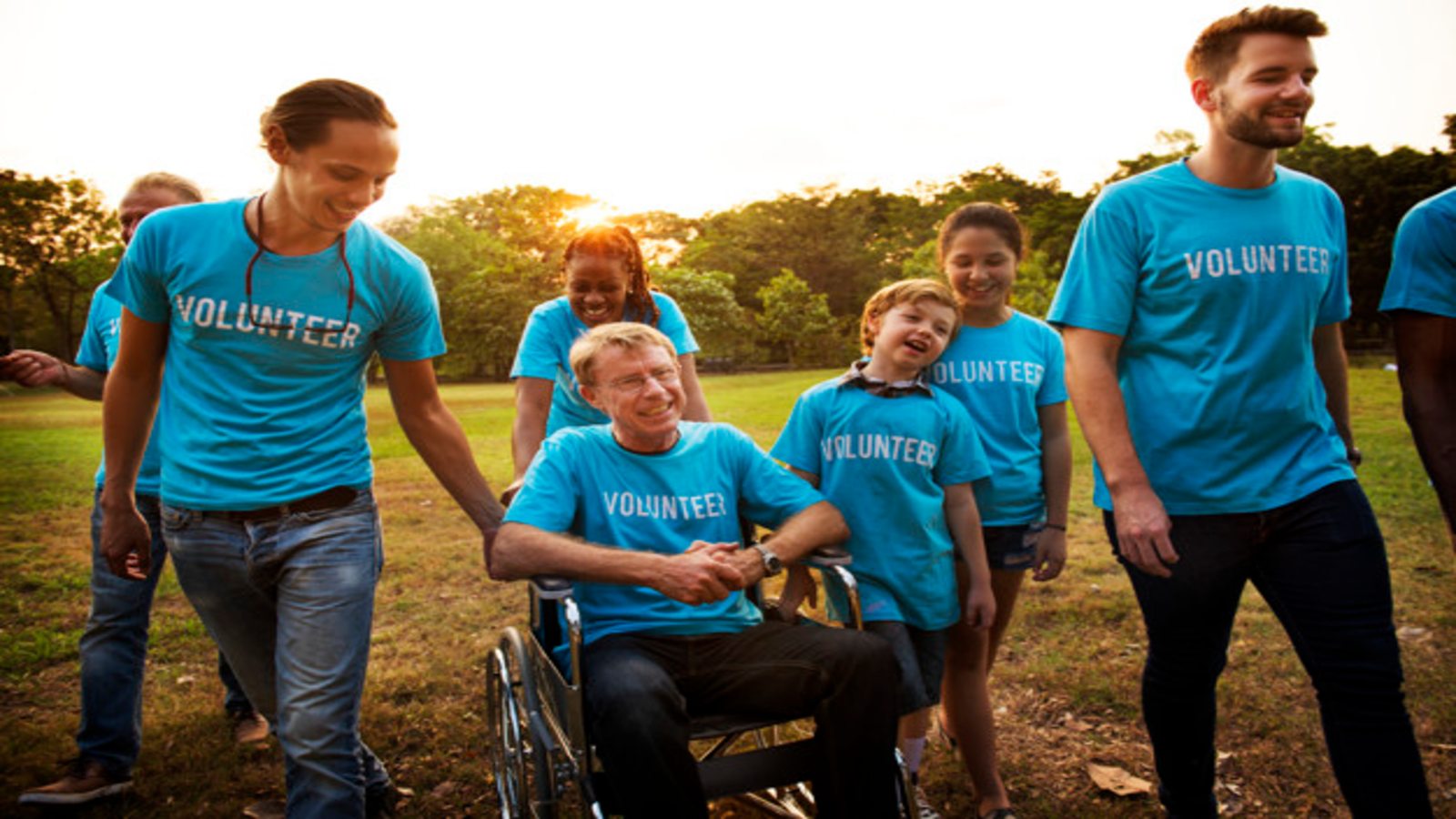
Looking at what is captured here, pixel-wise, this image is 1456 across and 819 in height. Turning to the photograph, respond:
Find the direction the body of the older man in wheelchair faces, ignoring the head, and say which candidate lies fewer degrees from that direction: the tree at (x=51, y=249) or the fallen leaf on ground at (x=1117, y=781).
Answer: the fallen leaf on ground

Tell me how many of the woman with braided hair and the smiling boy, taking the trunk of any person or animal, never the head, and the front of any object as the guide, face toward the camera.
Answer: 2

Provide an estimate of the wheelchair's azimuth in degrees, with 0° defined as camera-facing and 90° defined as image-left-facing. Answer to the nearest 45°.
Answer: approximately 315°

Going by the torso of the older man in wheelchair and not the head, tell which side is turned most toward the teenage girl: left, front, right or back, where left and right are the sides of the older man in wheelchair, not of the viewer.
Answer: left

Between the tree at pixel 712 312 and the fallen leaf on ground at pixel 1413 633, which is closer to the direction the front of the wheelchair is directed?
the fallen leaf on ground

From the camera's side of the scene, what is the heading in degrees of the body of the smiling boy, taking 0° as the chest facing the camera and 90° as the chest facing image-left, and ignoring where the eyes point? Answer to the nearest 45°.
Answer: approximately 0°

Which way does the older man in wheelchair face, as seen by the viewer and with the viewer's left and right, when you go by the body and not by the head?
facing the viewer and to the right of the viewer

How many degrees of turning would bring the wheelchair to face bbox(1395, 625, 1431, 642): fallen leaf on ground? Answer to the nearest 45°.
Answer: approximately 90° to its left

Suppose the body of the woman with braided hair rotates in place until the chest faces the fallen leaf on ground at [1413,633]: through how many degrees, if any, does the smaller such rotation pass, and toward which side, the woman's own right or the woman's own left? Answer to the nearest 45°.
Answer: approximately 90° to the woman's own left

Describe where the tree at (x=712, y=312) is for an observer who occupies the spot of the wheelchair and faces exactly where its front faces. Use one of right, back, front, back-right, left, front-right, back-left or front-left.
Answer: back-left

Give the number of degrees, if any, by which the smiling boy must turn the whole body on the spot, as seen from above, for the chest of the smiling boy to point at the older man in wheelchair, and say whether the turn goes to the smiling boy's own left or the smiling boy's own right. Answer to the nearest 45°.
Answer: approximately 45° to the smiling boy's own right

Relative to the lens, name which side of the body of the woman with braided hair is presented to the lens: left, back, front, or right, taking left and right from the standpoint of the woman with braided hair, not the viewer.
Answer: front
